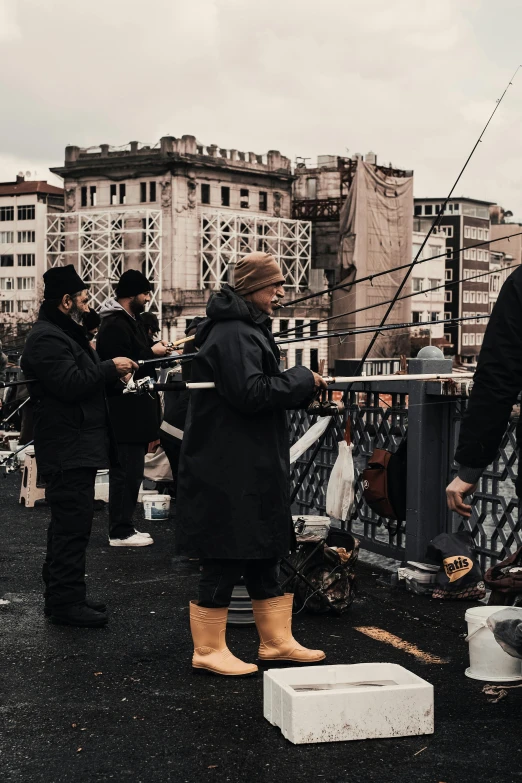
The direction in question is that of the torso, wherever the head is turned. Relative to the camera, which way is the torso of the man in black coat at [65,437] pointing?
to the viewer's right

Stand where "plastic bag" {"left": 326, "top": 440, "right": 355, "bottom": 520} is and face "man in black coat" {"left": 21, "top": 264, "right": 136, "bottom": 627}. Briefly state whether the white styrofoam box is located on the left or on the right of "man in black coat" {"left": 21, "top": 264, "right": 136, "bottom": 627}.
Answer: left

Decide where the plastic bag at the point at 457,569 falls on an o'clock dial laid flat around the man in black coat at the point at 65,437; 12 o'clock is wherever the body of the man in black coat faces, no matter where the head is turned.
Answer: The plastic bag is roughly at 12 o'clock from the man in black coat.

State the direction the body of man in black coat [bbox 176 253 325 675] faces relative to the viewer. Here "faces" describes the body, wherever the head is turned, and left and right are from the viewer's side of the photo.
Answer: facing to the right of the viewer

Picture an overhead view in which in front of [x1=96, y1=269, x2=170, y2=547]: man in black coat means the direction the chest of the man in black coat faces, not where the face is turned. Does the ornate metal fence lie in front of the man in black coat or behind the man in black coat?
in front

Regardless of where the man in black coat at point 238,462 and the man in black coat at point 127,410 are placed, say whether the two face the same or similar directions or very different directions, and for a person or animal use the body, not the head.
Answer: same or similar directions

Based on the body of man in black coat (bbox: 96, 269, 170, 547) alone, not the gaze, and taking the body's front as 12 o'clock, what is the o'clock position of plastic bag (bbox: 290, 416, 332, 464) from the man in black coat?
The plastic bag is roughly at 1 o'clock from the man in black coat.

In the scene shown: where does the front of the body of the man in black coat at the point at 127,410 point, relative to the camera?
to the viewer's right

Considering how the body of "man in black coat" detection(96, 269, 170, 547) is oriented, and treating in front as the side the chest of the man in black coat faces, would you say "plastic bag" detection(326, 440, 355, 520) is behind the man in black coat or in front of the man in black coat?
in front

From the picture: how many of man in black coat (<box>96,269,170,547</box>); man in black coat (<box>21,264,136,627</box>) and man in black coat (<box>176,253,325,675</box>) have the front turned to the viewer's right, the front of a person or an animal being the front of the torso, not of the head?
3

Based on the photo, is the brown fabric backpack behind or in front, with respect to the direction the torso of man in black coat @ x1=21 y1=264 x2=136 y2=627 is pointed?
in front

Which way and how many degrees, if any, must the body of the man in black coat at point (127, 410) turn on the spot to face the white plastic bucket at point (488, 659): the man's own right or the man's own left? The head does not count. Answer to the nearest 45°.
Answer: approximately 45° to the man's own right

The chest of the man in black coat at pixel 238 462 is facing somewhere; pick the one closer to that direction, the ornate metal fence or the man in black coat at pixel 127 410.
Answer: the ornate metal fence
